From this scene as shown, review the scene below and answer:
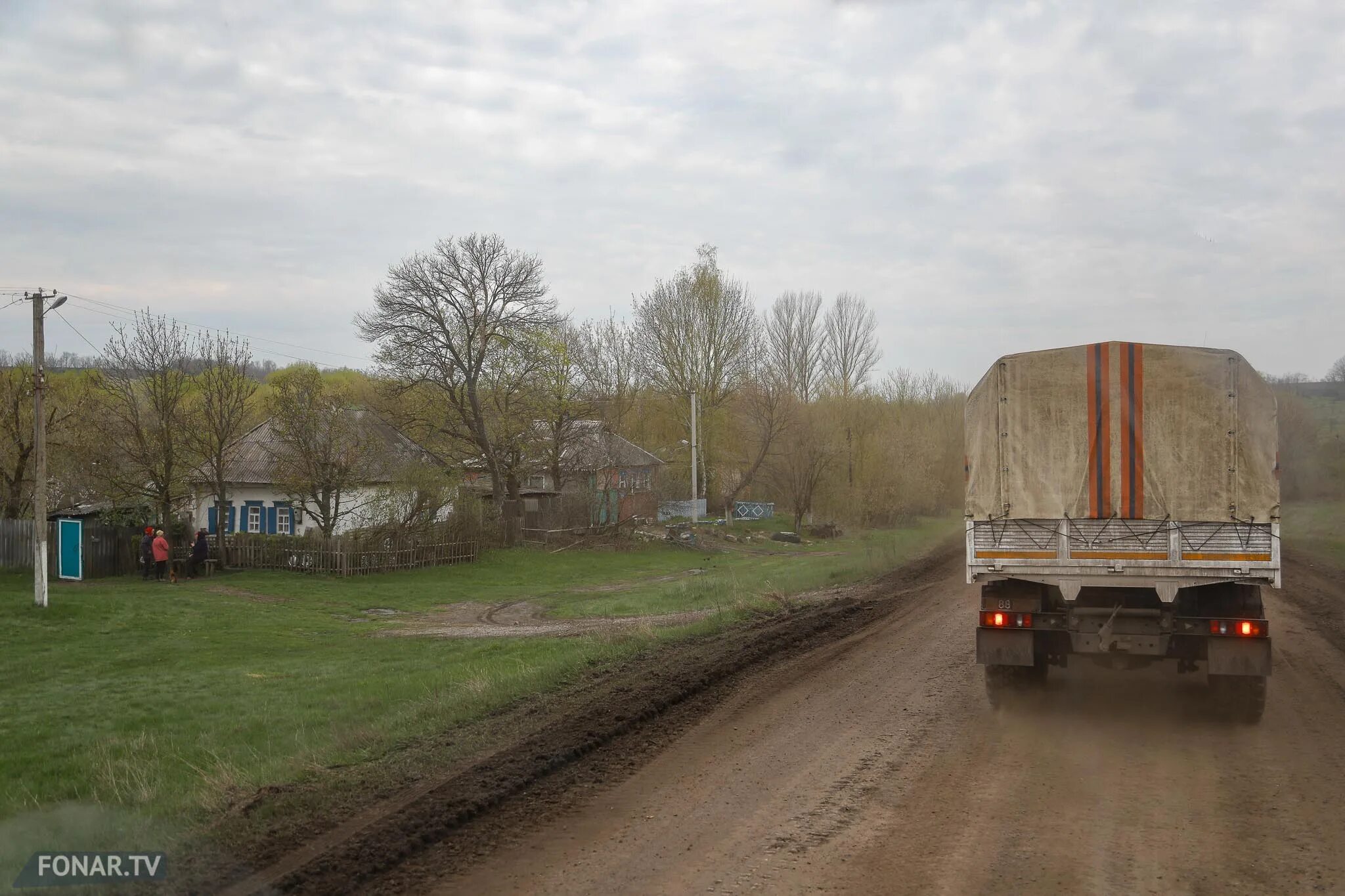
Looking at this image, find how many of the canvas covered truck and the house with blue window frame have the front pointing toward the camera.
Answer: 1

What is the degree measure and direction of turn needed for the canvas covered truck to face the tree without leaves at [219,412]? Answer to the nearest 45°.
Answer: approximately 45° to its left

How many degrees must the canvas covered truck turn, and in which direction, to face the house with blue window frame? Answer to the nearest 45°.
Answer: approximately 45° to its left

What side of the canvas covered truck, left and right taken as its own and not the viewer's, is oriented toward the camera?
back
